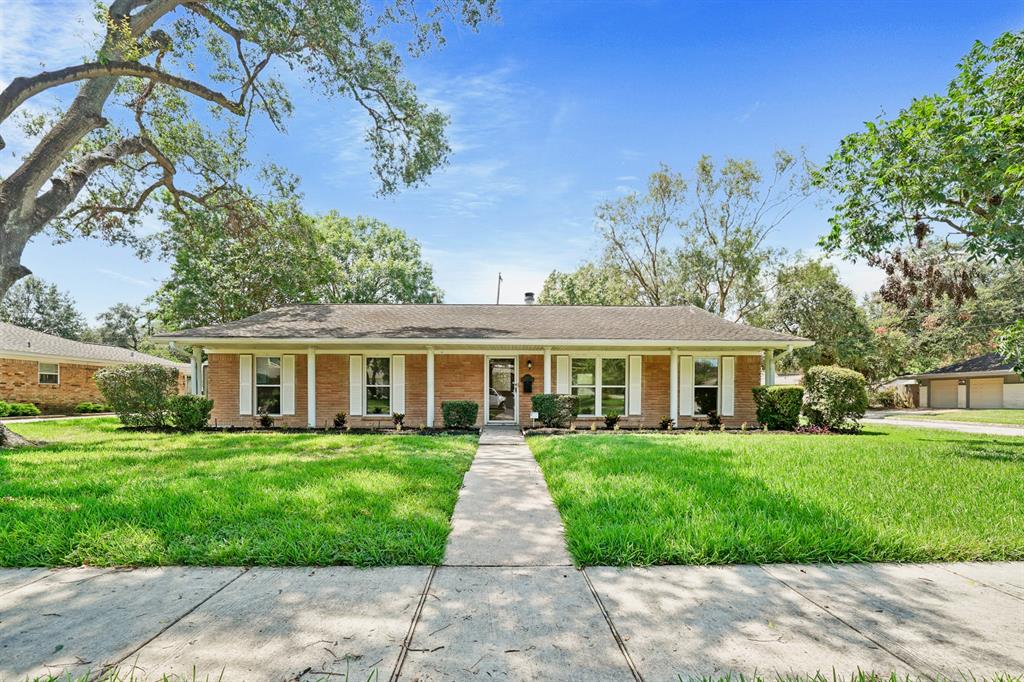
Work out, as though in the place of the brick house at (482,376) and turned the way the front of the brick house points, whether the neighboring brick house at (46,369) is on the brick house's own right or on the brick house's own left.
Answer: on the brick house's own right

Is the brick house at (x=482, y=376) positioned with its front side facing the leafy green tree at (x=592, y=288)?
no

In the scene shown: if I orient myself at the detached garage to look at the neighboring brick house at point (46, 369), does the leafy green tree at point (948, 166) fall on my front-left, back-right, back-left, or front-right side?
front-left

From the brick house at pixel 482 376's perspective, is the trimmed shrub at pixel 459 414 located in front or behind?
in front

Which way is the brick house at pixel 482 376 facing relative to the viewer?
toward the camera

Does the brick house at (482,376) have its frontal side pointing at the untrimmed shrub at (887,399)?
no
